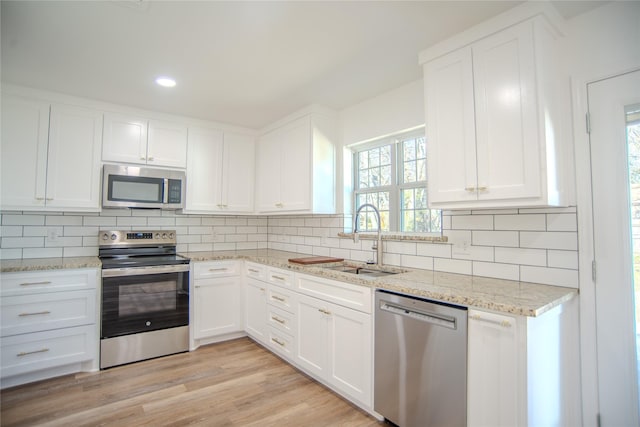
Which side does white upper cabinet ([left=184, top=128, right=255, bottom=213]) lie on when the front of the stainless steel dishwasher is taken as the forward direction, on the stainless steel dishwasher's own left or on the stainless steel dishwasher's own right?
on the stainless steel dishwasher's own right

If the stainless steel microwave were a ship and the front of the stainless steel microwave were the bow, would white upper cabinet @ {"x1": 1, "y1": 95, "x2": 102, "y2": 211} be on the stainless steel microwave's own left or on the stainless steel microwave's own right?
on the stainless steel microwave's own right

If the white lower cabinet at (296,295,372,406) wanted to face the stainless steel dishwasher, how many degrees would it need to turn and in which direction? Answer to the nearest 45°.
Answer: approximately 90° to its left

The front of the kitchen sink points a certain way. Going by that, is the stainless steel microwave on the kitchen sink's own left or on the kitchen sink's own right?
on the kitchen sink's own right

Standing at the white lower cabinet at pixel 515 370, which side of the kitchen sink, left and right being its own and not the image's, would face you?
left

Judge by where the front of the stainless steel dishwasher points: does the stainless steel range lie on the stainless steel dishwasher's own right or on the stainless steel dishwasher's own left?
on the stainless steel dishwasher's own right
